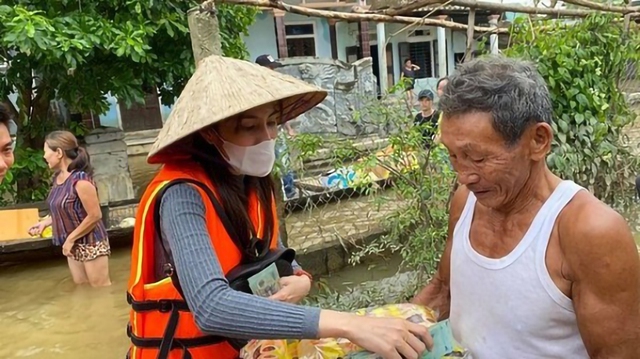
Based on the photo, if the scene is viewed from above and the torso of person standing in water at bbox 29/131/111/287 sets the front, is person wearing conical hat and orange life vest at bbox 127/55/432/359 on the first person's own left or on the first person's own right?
on the first person's own left

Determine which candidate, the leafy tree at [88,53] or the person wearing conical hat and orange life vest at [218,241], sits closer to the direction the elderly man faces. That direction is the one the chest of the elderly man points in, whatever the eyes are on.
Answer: the person wearing conical hat and orange life vest

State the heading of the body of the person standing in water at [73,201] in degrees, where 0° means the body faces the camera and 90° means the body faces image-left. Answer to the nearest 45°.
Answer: approximately 45°

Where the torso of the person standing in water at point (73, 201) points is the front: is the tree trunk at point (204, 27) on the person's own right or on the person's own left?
on the person's own left

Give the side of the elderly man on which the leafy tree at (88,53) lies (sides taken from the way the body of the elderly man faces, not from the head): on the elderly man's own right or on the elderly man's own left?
on the elderly man's own right

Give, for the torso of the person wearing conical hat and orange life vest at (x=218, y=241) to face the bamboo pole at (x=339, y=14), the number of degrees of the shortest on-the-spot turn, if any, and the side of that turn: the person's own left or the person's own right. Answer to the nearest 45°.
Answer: approximately 135° to the person's own left

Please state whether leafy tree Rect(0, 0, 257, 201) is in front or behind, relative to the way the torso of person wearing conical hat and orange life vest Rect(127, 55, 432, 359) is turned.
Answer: behind

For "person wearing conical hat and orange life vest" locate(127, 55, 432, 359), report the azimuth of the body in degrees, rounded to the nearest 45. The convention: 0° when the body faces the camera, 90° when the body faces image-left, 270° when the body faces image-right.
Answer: approximately 315°
